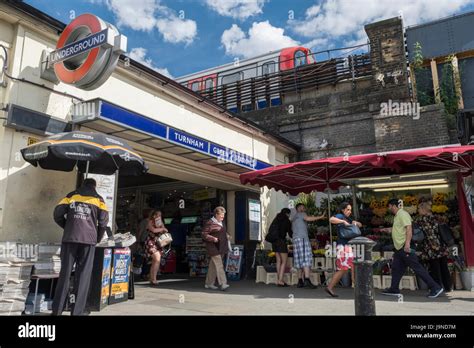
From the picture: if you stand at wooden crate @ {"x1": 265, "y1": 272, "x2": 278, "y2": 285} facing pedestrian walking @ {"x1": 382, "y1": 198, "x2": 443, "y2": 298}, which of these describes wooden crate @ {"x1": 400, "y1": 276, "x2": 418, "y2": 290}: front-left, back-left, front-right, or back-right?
front-left

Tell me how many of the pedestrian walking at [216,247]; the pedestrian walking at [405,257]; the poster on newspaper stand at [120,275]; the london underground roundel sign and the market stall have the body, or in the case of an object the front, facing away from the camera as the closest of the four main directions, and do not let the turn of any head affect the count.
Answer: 0

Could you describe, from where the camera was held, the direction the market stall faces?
facing the viewer and to the left of the viewer

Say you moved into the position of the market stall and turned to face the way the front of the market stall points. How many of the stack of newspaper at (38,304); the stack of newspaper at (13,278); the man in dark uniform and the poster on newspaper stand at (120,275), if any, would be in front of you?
4

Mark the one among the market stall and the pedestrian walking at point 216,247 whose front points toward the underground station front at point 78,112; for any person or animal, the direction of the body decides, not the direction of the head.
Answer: the market stall

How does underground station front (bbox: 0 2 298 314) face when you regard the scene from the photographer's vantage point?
facing the viewer and to the right of the viewer

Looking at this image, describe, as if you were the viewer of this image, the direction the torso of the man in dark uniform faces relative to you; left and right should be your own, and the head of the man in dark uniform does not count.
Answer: facing away from the viewer

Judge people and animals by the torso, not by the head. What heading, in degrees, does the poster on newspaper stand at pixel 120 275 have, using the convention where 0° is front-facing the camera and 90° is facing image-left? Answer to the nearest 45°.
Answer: approximately 315°

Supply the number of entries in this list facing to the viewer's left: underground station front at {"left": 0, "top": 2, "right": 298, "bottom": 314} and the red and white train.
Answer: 0

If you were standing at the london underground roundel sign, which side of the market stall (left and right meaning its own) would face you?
front

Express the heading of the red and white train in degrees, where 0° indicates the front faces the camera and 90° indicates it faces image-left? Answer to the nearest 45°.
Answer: approximately 315°
